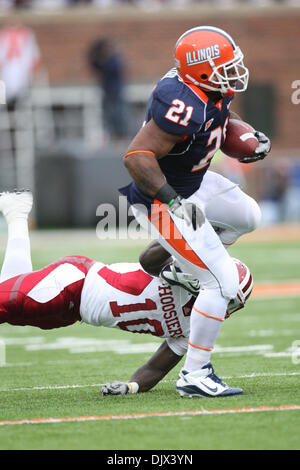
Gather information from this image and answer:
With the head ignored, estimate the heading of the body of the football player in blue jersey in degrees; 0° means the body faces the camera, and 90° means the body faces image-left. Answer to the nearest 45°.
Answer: approximately 315°

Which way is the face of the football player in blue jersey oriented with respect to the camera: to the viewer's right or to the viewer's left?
to the viewer's right
